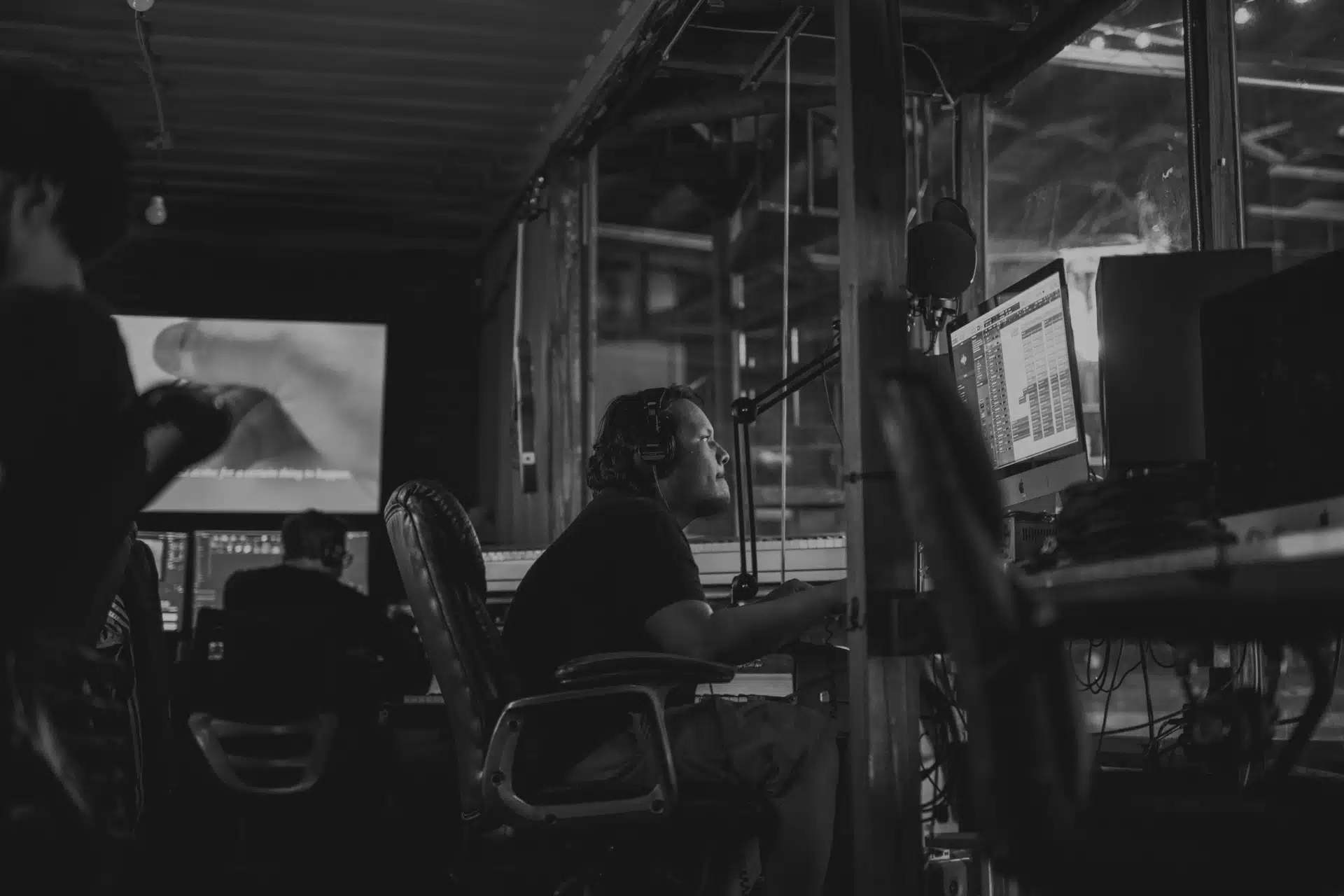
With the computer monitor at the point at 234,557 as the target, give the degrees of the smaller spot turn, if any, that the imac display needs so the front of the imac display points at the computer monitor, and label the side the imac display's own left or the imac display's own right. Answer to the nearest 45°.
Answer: approximately 90° to the imac display's own right

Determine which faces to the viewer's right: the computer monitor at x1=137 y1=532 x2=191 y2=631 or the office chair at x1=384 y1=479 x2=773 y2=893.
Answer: the office chair

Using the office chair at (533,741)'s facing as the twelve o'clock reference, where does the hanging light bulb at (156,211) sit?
The hanging light bulb is roughly at 8 o'clock from the office chair.

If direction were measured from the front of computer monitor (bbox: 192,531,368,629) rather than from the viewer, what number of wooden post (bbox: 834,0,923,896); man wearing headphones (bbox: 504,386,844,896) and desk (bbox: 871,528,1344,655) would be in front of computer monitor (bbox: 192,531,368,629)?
3

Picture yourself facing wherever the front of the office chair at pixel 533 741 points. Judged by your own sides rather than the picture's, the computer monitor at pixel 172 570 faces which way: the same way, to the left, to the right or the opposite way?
to the right

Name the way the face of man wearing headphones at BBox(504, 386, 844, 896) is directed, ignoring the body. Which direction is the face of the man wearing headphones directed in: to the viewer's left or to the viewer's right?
to the viewer's right

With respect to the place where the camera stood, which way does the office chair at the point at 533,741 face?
facing to the right of the viewer

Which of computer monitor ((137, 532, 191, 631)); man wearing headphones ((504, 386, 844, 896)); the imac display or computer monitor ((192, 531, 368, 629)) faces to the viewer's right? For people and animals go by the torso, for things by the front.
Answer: the man wearing headphones

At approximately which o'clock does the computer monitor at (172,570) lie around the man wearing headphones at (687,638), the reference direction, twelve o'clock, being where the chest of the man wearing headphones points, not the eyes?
The computer monitor is roughly at 8 o'clock from the man wearing headphones.

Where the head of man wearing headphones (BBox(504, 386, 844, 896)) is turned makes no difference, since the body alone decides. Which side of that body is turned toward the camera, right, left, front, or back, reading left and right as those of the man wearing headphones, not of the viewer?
right

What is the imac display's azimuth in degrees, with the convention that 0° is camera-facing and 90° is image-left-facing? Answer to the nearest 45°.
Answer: approximately 45°
